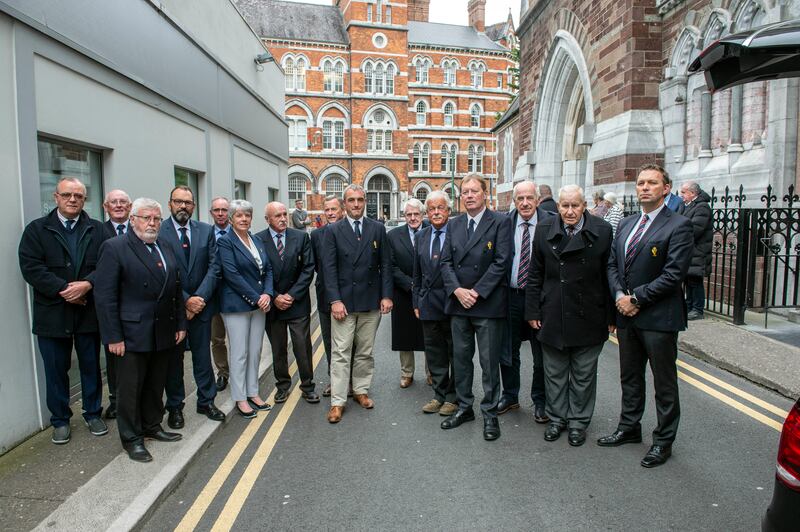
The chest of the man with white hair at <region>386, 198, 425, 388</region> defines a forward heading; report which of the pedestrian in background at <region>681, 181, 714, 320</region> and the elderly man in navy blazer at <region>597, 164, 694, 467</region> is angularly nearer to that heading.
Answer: the elderly man in navy blazer

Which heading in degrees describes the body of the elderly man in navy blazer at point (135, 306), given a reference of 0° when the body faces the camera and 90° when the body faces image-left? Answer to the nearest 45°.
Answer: approximately 315°

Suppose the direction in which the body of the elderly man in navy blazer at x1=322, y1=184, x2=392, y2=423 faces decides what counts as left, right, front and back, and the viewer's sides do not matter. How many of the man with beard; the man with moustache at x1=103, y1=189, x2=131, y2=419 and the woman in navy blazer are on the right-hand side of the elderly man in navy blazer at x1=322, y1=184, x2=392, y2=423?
3

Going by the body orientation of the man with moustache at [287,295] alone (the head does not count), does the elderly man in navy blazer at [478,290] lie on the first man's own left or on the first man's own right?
on the first man's own left

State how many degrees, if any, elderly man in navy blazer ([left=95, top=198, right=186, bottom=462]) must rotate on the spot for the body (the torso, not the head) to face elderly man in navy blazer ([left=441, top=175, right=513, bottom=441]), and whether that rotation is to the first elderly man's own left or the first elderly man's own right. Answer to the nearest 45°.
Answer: approximately 45° to the first elderly man's own left

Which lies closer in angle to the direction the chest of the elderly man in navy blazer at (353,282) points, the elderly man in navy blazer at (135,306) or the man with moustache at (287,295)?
the elderly man in navy blazer

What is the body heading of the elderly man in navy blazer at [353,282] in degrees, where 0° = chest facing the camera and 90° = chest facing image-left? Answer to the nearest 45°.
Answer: approximately 0°

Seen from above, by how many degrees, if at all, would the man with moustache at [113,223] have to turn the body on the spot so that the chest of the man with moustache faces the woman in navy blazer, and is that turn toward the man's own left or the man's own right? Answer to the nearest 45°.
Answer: approximately 90° to the man's own left
